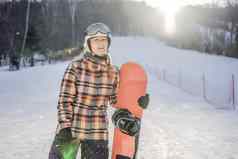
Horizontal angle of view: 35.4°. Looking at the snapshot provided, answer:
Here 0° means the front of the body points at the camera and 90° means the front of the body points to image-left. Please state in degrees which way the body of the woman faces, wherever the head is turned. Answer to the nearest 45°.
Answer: approximately 315°
